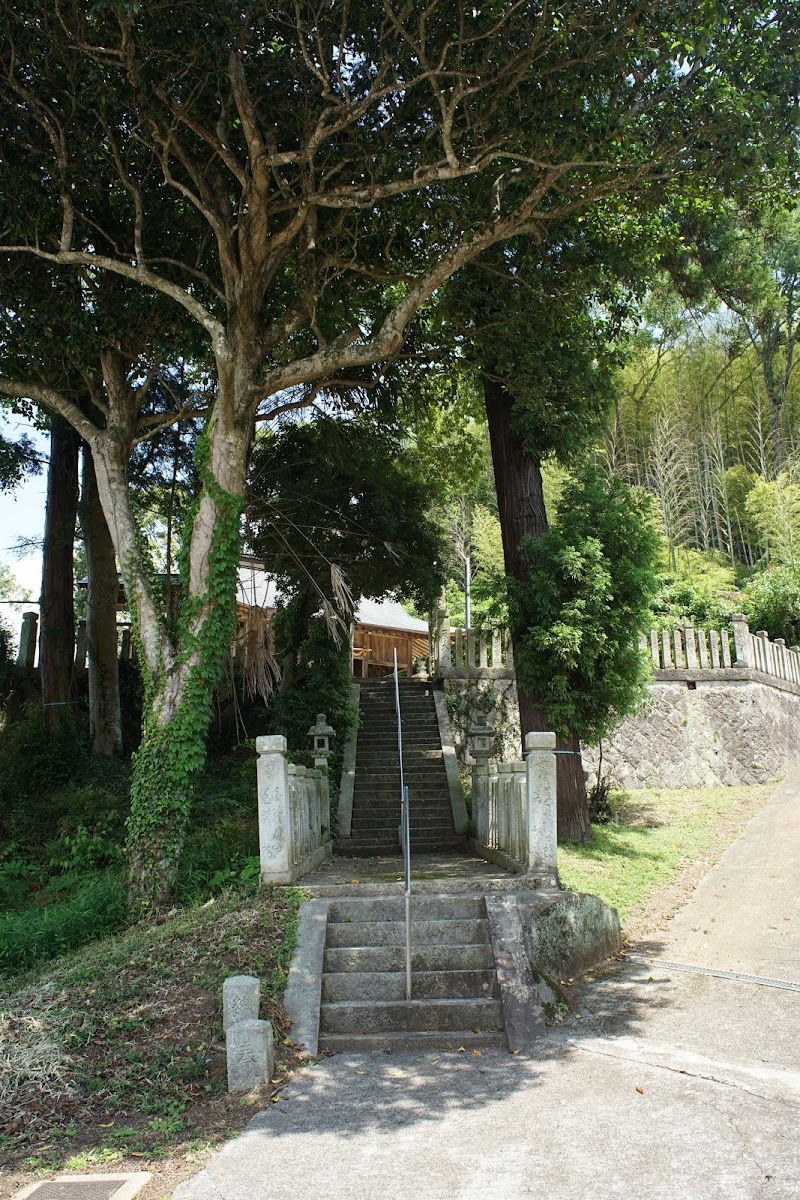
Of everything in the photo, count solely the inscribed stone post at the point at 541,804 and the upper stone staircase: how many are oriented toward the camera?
2

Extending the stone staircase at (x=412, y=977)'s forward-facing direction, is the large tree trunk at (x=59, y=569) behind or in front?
behind

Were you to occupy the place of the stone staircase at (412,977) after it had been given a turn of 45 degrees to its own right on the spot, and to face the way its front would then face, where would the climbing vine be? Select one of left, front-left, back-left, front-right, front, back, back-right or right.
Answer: right

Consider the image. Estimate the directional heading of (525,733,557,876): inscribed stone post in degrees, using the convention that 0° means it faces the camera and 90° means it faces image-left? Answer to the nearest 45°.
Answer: approximately 0°

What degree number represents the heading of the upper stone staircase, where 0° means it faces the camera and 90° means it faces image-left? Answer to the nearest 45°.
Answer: approximately 0°

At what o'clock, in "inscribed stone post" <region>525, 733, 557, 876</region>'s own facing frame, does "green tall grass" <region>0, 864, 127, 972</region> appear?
The green tall grass is roughly at 3 o'clock from the inscribed stone post.

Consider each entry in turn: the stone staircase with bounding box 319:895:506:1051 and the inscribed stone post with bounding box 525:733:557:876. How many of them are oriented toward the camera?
2

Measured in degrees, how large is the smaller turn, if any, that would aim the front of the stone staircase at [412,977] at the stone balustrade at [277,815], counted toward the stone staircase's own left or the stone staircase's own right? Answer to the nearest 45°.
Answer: approximately 135° to the stone staircase's own right

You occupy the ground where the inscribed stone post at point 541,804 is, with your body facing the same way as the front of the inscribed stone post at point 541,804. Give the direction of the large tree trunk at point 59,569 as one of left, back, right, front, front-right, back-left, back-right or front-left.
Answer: back-right

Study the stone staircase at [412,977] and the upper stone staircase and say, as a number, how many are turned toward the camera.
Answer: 2

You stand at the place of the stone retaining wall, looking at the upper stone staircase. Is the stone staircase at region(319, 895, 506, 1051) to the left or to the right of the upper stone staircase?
left

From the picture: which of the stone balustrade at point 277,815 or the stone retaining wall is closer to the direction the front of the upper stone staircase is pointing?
the stone balustrade

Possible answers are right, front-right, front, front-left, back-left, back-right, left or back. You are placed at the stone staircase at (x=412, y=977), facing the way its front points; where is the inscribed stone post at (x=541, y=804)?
back-left

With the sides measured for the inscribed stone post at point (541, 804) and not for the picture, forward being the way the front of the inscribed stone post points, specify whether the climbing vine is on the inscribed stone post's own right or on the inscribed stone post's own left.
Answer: on the inscribed stone post's own right
